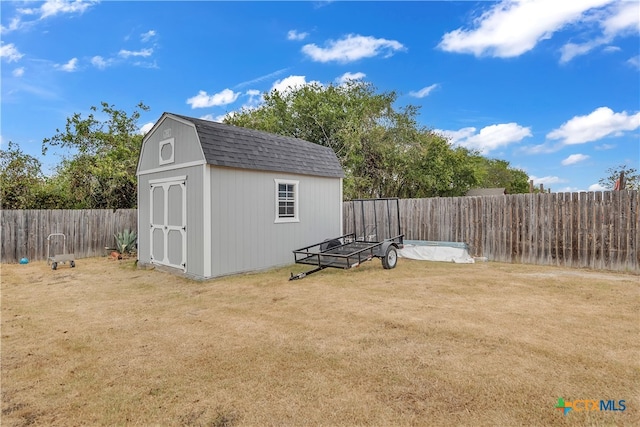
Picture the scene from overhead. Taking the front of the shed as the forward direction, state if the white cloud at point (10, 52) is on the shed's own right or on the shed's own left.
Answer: on the shed's own right

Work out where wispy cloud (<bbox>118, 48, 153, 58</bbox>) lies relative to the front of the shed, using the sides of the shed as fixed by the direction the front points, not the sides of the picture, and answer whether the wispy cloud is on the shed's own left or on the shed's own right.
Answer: on the shed's own right

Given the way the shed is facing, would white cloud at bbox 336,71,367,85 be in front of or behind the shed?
behind

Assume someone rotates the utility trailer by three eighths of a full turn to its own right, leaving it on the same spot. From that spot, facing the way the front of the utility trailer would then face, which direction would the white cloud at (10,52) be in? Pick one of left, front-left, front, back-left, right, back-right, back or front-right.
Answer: left

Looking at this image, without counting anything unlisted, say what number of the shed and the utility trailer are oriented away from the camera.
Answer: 0

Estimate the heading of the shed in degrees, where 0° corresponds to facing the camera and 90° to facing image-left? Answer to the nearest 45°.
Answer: approximately 45°

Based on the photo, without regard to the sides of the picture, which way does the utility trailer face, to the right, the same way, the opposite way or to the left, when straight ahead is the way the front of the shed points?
the same way

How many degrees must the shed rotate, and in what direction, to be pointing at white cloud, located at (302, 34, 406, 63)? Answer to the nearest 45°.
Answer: approximately 180°

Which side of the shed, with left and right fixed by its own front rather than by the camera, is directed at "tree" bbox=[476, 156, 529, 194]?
back

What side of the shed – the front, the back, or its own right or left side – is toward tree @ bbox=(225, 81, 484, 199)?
back

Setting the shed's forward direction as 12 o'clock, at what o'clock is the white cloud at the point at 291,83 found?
The white cloud is roughly at 5 o'clock from the shed.

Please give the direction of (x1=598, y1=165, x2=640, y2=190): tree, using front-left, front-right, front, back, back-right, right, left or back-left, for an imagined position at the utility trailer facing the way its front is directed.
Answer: back

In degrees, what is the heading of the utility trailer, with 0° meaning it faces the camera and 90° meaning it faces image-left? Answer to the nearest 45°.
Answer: approximately 45°

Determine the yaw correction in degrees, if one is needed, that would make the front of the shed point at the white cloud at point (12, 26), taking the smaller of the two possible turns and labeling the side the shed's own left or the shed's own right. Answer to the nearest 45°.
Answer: approximately 45° to the shed's own right
